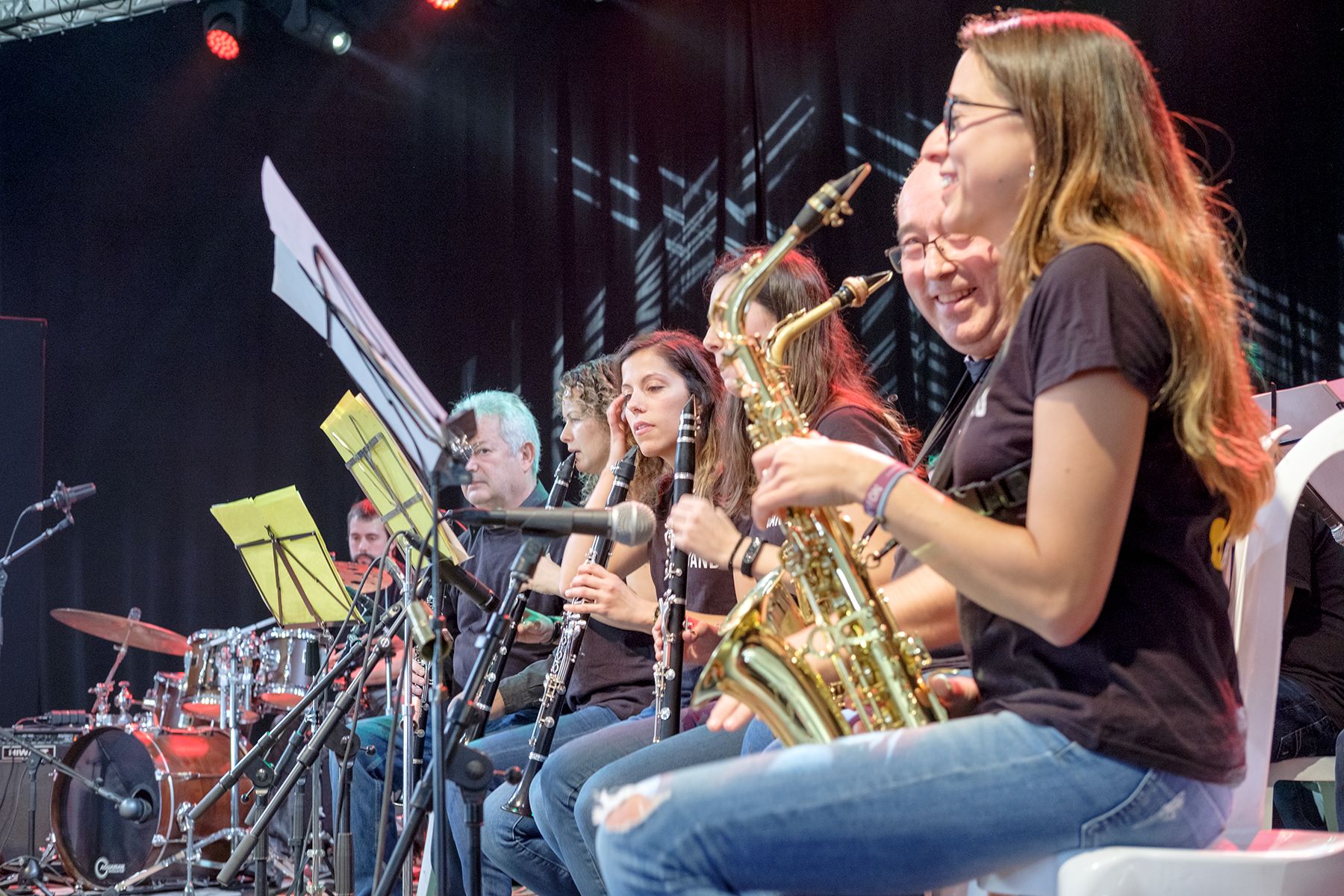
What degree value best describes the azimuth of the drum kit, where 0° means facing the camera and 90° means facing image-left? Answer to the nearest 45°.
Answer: approximately 45°

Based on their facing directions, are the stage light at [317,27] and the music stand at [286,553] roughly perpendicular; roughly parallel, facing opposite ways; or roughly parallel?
roughly perpendicular

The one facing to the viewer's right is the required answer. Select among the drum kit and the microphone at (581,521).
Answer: the microphone

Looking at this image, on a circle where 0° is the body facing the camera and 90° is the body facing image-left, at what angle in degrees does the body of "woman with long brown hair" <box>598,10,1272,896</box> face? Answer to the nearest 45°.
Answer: approximately 90°

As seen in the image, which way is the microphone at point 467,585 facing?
to the viewer's right

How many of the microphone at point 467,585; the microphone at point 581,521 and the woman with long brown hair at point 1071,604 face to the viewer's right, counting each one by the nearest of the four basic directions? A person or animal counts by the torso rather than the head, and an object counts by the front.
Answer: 2

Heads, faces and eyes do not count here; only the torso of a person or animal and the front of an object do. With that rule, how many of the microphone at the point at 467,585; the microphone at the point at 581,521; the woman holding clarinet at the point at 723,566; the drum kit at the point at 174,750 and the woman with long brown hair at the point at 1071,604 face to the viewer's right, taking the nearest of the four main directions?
2

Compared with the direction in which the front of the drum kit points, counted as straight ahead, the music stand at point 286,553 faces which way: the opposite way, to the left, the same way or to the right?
the opposite way

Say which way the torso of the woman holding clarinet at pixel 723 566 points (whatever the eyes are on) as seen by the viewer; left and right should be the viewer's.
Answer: facing to the left of the viewer

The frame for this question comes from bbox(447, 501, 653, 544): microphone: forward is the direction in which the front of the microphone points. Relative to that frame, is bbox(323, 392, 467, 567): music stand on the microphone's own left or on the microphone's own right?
on the microphone's own left

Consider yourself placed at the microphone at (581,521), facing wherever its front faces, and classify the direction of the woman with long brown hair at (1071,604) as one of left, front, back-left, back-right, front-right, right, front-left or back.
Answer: front-right
